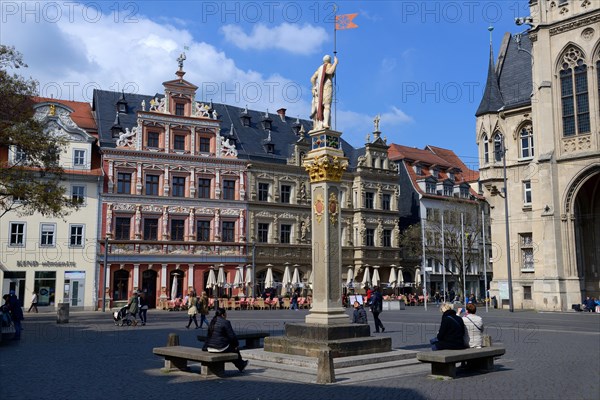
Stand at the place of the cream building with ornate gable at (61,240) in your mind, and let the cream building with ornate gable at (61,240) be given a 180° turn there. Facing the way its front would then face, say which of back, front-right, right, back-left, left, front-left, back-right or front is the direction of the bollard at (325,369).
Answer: back

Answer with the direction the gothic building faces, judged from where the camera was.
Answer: facing the viewer and to the left of the viewer

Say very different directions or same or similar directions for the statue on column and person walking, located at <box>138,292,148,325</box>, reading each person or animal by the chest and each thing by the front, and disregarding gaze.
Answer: very different directions

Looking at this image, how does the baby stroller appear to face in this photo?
to the viewer's left

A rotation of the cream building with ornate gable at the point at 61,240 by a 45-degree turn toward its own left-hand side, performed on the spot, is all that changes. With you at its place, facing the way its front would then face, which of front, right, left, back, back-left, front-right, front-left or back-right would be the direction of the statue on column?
front-right

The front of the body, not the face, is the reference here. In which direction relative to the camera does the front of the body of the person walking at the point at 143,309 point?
to the viewer's left

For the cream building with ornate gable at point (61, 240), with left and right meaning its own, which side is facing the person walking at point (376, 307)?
front

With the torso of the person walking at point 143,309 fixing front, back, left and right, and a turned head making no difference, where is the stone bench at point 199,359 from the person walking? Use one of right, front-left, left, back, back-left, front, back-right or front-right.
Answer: left

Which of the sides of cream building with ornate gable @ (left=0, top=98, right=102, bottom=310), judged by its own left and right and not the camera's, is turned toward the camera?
front

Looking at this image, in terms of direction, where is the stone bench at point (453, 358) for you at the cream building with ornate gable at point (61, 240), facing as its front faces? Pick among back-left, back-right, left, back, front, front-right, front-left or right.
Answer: front
